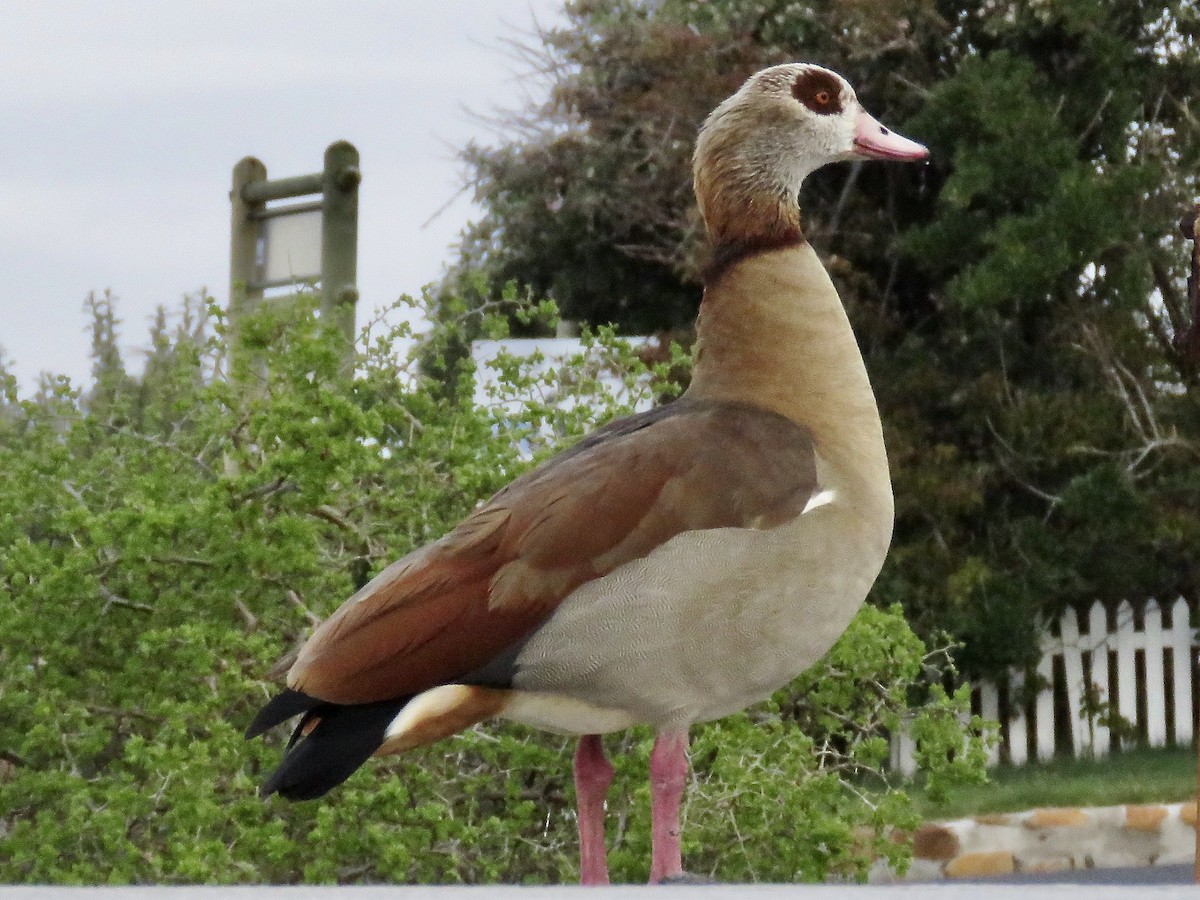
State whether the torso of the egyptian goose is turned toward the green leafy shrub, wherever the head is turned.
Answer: no

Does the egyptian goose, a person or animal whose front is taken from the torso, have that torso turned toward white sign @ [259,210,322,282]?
no

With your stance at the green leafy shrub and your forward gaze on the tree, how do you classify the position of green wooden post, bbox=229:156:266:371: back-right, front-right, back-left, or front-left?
front-left

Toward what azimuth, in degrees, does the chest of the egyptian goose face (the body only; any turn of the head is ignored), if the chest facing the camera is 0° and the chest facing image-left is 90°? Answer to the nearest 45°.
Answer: approximately 270°

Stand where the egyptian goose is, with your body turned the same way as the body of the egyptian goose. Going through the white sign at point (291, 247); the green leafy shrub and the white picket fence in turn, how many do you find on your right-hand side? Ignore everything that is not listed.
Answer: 0

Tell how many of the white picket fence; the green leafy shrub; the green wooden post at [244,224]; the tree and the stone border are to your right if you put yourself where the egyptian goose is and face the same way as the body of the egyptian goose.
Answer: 0

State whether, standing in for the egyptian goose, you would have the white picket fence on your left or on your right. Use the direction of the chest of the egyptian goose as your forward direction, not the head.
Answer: on your left

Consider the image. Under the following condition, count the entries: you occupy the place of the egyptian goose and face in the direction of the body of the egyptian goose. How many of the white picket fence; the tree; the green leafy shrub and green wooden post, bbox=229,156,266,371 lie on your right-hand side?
0

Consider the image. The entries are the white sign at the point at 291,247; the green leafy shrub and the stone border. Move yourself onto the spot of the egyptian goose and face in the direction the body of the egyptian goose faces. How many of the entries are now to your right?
0

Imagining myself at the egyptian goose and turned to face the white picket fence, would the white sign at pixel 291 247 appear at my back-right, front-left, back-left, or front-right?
front-left

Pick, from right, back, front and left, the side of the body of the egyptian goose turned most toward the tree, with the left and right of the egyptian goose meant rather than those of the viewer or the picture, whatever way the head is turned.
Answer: left

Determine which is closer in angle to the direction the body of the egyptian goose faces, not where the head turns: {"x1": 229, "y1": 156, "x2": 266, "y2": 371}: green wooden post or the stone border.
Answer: the stone border

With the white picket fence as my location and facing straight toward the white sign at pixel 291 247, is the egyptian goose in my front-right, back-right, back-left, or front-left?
front-left
